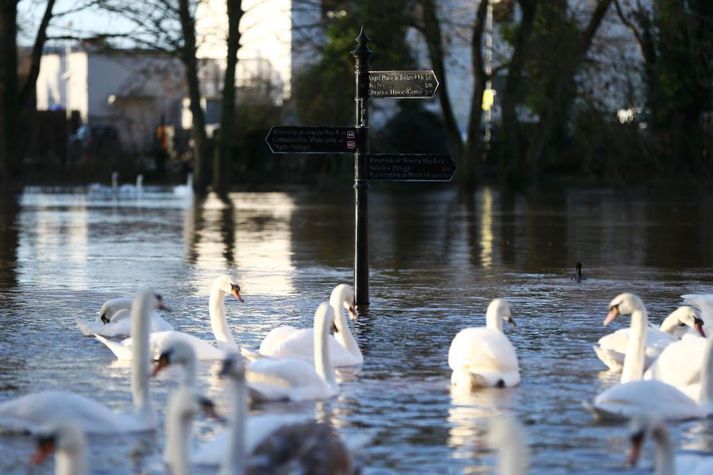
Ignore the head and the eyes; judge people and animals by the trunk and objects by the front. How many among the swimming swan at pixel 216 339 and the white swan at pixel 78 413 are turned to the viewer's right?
2

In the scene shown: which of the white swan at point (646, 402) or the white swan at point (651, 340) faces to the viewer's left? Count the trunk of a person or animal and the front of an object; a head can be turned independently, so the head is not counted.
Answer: the white swan at point (646, 402)

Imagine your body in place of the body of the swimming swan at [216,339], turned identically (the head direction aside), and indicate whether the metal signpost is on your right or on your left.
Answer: on your left

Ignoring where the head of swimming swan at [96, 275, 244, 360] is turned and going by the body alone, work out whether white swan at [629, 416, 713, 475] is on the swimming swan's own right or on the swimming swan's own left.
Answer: on the swimming swan's own right

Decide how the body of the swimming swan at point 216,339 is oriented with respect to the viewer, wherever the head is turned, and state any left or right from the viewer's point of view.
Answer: facing to the right of the viewer

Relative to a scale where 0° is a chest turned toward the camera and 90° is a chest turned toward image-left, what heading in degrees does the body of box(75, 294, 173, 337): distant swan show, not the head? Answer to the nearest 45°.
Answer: approximately 270°

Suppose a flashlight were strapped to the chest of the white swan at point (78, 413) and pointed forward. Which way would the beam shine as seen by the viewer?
to the viewer's right

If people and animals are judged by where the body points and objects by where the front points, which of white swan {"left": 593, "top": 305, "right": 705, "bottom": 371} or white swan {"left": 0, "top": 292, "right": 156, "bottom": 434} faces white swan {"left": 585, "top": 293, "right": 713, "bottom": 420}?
white swan {"left": 0, "top": 292, "right": 156, "bottom": 434}

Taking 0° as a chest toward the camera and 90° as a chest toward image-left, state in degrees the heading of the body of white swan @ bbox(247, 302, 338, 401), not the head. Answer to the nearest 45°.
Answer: approximately 270°

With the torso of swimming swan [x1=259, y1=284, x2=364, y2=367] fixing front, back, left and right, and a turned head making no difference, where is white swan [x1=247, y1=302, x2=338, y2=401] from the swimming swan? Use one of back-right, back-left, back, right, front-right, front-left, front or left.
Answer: right

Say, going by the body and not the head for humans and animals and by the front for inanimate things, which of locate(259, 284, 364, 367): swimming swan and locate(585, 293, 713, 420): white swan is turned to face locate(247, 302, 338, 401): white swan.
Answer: locate(585, 293, 713, 420): white swan
